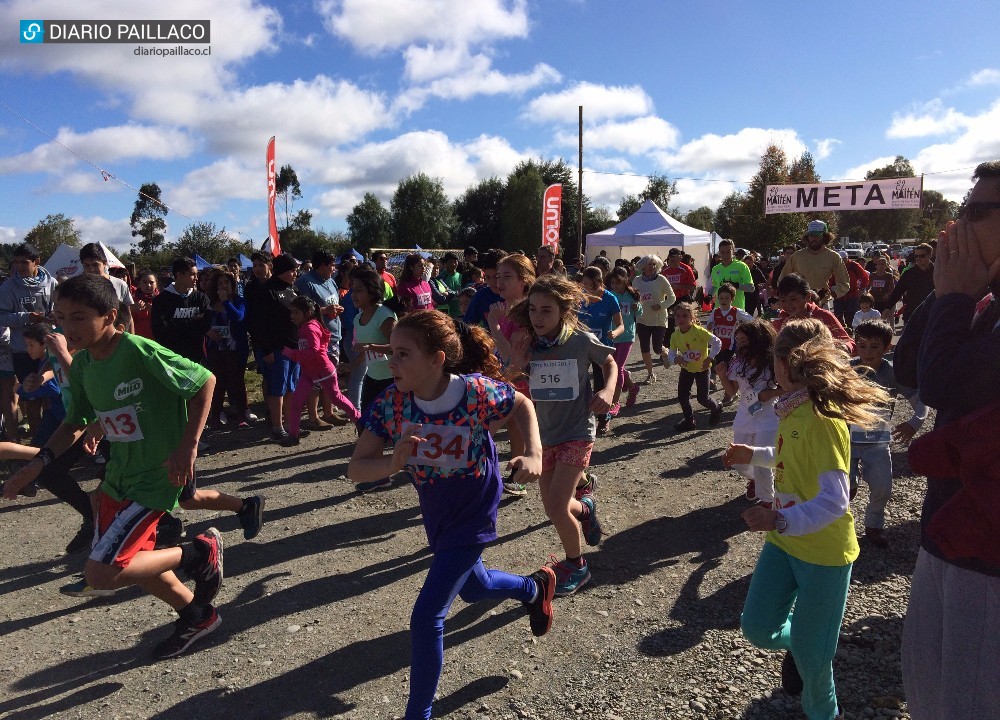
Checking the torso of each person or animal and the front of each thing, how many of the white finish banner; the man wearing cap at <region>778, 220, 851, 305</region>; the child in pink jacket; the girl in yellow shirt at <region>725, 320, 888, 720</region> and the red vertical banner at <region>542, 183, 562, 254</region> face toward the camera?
3

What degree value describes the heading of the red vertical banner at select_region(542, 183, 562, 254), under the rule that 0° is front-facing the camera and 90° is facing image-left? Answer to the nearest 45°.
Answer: approximately 0°

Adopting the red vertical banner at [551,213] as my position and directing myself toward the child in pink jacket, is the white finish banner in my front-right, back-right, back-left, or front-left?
back-left

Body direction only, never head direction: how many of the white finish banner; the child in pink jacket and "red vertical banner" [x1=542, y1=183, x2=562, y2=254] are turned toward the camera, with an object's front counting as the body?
2

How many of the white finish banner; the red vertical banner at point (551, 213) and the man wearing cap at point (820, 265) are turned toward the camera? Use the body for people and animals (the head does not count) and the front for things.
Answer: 3

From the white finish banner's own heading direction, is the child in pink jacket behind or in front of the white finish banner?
in front

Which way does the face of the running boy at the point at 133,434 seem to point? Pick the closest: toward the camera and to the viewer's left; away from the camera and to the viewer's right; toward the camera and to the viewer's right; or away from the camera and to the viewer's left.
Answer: toward the camera and to the viewer's left

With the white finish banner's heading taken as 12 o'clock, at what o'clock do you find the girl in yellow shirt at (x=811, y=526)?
The girl in yellow shirt is roughly at 12 o'clock from the white finish banner.

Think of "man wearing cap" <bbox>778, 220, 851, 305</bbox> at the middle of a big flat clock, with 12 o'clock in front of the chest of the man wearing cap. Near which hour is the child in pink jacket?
The child in pink jacket is roughly at 2 o'clock from the man wearing cap.

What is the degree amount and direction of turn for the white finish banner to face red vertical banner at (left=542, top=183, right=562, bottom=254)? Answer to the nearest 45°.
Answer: approximately 45° to its right
